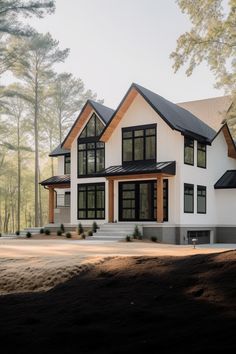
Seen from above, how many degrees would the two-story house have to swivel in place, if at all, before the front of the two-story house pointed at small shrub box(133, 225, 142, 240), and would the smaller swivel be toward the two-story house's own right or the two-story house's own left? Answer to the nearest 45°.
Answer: approximately 45° to the two-story house's own left

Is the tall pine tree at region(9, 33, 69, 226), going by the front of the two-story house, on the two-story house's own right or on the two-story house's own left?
on the two-story house's own right

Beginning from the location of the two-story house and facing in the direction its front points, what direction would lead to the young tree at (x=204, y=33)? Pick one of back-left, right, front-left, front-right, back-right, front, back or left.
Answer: front-left

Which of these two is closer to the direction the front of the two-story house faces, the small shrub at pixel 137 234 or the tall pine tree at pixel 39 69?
the small shrub

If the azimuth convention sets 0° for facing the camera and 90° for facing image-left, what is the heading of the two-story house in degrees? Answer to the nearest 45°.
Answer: approximately 45°
